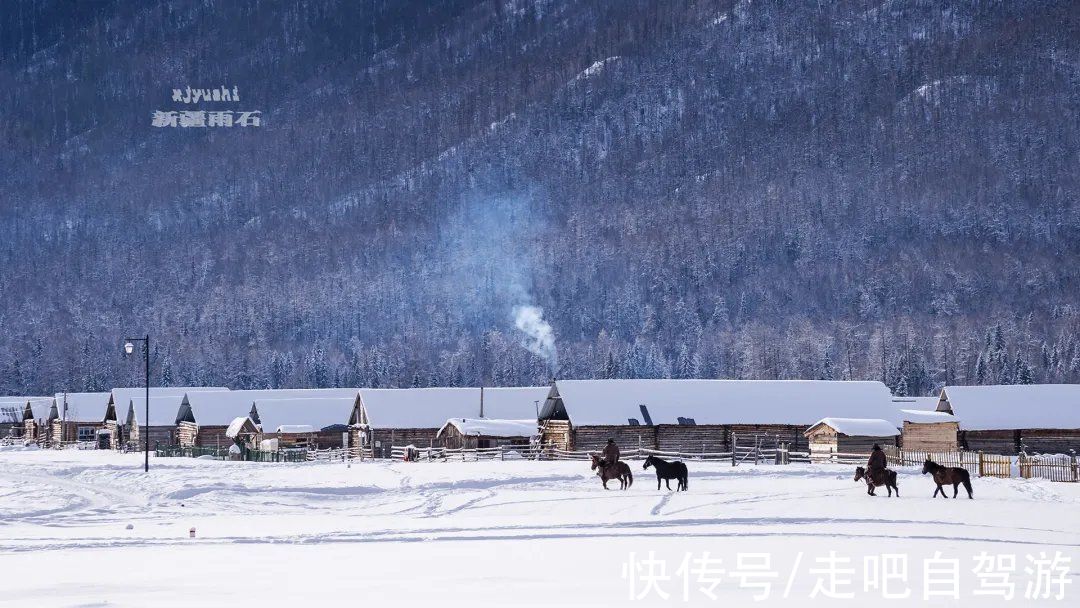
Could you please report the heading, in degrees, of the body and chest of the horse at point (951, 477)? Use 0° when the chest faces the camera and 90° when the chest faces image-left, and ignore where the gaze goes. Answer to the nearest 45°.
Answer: approximately 90°

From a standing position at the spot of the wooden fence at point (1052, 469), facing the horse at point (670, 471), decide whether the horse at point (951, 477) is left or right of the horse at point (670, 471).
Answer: left

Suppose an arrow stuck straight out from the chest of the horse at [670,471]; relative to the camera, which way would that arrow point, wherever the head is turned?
to the viewer's left

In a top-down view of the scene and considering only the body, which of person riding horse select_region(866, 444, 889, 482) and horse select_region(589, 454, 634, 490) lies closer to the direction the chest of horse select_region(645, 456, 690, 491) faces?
the horse

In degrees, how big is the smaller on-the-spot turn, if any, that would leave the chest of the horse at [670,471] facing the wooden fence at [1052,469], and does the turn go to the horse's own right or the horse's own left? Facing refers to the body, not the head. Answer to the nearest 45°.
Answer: approximately 135° to the horse's own right

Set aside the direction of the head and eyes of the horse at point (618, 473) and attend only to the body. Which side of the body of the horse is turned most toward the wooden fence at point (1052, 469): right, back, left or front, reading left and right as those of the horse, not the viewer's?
back

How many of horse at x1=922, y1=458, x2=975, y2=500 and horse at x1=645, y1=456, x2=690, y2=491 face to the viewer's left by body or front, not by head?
2

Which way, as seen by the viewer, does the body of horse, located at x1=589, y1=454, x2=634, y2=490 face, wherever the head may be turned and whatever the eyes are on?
to the viewer's left
